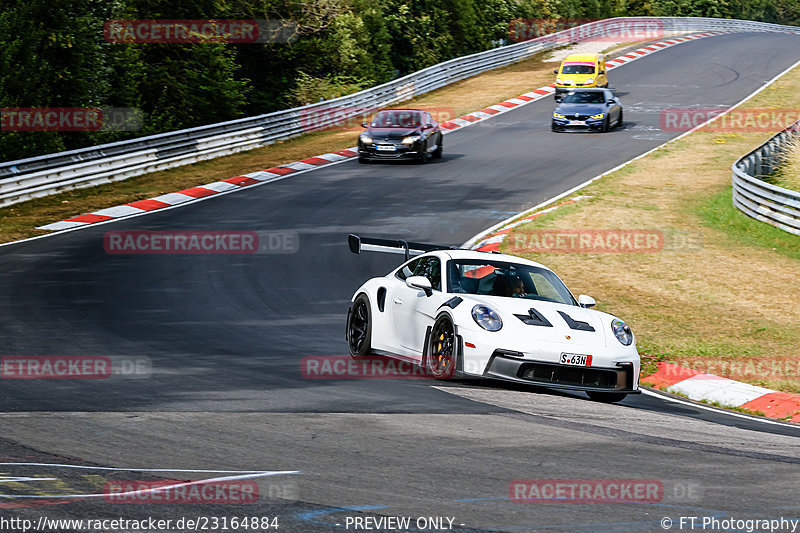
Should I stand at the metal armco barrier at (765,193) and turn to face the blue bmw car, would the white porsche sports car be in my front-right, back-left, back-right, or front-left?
back-left

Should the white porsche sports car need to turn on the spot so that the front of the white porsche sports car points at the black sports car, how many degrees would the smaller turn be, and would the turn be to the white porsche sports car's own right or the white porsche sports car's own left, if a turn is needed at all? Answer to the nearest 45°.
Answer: approximately 135° to the white porsche sports car's own left

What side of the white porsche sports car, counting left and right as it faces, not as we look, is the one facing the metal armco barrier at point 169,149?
back

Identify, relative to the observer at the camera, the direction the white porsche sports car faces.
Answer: facing the viewer and to the right of the viewer

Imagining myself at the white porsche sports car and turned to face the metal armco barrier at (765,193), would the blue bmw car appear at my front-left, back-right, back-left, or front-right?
front-left

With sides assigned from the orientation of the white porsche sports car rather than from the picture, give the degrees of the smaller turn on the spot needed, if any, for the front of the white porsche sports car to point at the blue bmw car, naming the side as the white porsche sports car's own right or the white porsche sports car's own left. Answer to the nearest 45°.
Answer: approximately 135° to the white porsche sports car's own left

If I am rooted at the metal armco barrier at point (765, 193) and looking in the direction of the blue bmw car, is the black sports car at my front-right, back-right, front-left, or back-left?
front-left

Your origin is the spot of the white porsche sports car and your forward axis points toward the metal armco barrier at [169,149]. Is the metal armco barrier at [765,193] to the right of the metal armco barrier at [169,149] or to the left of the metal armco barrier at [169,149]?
right

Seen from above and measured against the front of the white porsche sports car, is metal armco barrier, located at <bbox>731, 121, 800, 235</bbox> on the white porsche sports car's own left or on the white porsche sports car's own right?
on the white porsche sports car's own left
